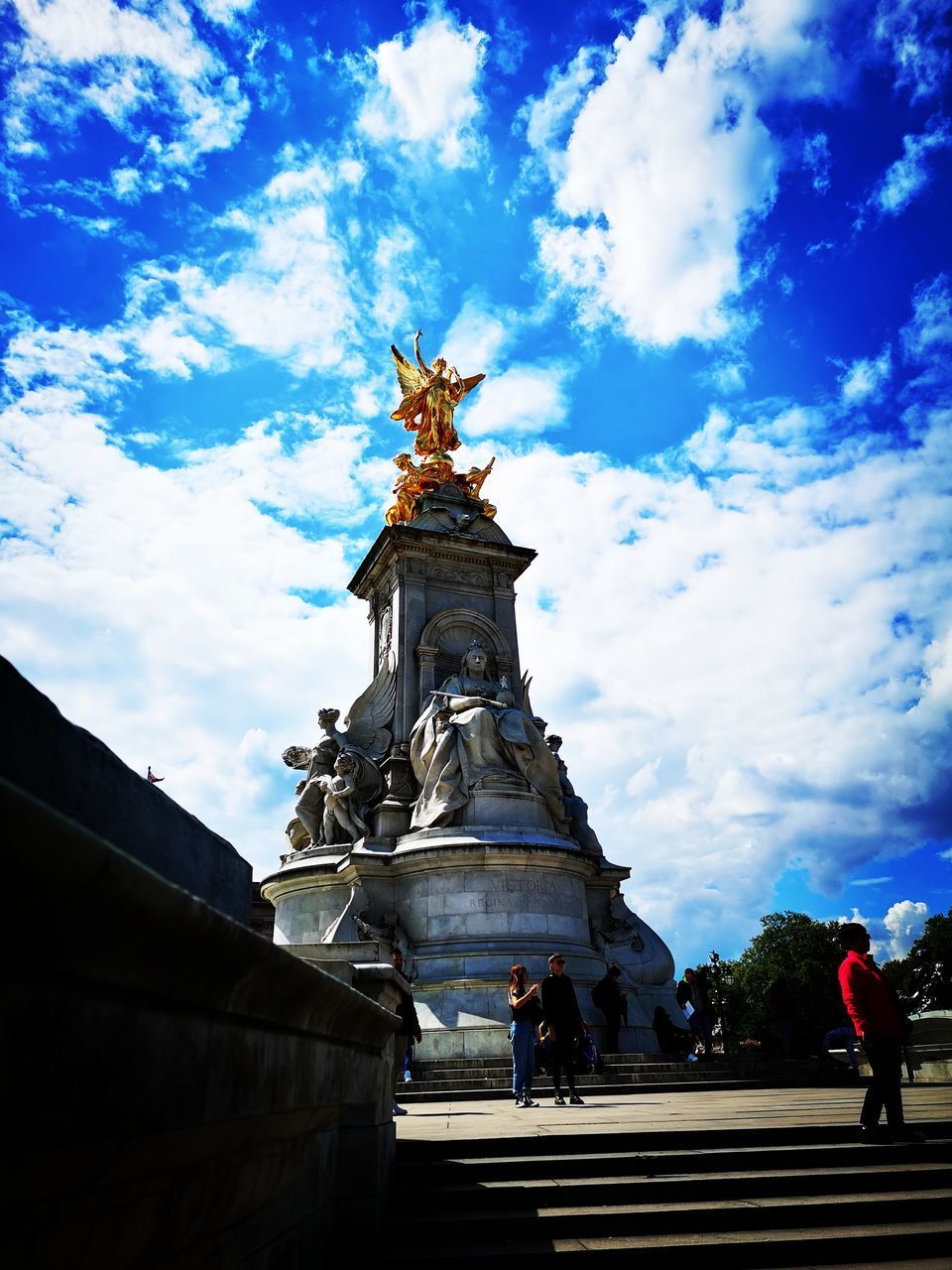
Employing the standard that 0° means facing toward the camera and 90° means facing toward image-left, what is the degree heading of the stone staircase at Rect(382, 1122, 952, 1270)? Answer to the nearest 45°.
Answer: approximately 0°

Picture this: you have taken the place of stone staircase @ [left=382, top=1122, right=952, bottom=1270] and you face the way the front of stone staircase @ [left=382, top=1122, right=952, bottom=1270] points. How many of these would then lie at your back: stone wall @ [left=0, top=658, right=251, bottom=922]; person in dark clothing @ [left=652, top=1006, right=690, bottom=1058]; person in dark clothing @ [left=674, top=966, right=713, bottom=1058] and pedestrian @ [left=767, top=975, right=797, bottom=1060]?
3

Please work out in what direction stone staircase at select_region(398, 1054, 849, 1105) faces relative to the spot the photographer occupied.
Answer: facing the viewer

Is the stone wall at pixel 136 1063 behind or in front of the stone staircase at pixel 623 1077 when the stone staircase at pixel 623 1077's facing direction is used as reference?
in front

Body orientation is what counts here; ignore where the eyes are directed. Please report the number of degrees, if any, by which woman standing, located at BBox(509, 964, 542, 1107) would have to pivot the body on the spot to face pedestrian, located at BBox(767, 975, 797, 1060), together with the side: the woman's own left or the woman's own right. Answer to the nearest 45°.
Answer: approximately 45° to the woman's own left

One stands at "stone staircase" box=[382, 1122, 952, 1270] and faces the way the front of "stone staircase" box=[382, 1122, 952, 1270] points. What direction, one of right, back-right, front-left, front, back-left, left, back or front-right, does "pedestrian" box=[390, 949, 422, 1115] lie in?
back-right

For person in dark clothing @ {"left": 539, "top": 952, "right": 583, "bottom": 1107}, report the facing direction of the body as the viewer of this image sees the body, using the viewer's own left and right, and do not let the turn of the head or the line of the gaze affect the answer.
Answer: facing the viewer and to the right of the viewer

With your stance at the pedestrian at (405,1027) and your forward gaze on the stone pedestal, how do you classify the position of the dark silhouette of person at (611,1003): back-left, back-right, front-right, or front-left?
front-right
